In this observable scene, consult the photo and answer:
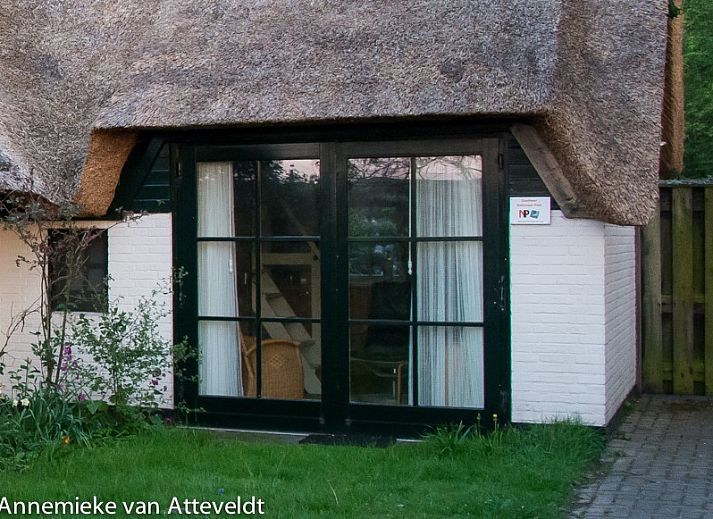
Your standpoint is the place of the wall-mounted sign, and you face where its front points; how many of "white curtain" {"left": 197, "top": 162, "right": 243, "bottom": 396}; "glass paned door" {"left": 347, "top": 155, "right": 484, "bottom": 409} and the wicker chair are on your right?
3

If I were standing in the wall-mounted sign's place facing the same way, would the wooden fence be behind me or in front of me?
behind

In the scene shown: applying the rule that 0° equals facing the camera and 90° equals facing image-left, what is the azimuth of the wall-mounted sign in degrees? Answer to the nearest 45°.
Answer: approximately 0°

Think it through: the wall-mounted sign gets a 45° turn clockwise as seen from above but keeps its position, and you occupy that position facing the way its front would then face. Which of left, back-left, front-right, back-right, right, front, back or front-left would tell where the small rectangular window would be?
front-right

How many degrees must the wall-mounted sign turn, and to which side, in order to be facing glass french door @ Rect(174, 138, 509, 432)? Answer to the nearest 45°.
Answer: approximately 90° to its right

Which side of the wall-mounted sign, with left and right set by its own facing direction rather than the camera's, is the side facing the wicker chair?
right

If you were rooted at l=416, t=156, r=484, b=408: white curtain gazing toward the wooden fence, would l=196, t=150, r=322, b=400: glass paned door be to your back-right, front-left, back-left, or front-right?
back-left

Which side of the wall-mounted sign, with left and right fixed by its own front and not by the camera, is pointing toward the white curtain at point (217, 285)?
right

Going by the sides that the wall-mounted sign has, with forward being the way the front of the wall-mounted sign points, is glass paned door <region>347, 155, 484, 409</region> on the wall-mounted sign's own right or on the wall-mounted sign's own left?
on the wall-mounted sign's own right

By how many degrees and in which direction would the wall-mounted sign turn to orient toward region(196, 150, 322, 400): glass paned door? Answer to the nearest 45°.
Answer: approximately 90° to its right
